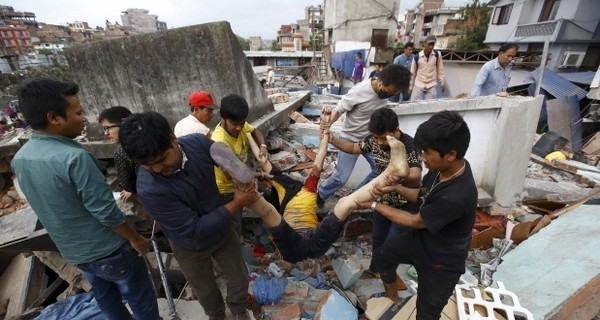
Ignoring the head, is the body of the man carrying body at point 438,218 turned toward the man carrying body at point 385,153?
no

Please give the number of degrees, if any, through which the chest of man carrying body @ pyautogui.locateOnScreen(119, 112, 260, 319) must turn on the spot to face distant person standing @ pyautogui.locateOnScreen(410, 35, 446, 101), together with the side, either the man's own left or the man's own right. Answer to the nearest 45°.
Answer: approximately 90° to the man's own left

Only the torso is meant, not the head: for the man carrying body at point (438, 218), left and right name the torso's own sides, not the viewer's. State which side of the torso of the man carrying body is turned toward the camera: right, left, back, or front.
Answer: left

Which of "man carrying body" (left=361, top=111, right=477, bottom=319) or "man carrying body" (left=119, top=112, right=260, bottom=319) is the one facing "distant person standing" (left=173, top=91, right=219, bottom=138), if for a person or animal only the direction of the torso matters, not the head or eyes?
"man carrying body" (left=361, top=111, right=477, bottom=319)

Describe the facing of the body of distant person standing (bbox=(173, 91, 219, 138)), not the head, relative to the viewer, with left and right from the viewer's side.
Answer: facing to the right of the viewer

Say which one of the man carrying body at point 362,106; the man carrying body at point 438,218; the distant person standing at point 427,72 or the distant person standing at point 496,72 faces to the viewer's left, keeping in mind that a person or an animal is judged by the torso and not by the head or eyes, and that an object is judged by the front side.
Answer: the man carrying body at point 438,218

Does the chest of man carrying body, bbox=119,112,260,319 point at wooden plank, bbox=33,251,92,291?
no

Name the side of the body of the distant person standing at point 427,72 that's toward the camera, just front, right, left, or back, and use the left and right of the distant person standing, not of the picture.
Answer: front

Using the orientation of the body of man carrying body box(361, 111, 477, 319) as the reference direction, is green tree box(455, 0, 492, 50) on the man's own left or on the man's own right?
on the man's own right

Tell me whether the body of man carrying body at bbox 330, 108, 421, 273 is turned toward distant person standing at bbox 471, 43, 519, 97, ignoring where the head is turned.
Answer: no

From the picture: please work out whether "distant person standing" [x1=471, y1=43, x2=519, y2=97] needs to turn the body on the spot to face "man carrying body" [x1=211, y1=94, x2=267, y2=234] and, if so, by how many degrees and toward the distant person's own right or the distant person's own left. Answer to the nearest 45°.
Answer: approximately 90° to the distant person's own right

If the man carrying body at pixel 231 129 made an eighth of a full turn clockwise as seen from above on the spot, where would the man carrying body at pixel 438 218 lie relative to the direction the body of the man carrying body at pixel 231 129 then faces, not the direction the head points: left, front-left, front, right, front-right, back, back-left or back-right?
front-left

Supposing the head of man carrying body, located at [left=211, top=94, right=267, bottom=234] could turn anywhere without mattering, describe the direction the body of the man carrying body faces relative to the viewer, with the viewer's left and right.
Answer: facing the viewer and to the right of the viewer
